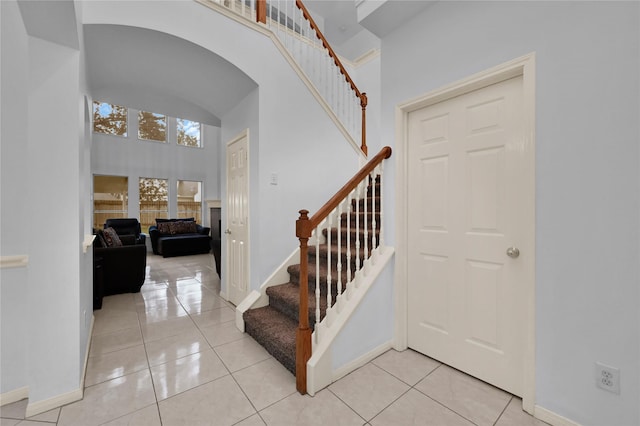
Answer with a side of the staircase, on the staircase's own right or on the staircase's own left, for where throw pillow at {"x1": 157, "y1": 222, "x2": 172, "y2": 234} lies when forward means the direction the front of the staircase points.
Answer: on the staircase's own right

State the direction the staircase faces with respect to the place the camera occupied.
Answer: facing the viewer and to the left of the viewer

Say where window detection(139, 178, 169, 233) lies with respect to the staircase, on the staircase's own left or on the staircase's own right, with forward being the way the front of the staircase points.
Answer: on the staircase's own right

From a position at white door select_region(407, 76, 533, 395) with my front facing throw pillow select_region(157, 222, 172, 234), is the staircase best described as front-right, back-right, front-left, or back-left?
front-left

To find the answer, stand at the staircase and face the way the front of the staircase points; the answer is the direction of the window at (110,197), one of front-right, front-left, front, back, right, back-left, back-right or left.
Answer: right

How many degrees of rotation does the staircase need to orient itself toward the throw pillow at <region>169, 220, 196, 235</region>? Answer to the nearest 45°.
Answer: approximately 90° to its right

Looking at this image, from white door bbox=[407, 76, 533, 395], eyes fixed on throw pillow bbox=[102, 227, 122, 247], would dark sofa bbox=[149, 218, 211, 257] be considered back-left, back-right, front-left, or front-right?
front-right

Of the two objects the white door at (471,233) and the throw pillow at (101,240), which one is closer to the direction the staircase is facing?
the throw pillow

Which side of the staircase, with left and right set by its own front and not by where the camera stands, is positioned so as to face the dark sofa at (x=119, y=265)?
right

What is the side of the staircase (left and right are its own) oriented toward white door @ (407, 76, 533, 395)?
left

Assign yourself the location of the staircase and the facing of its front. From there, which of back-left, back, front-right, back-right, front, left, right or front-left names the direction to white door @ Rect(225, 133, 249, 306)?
right
